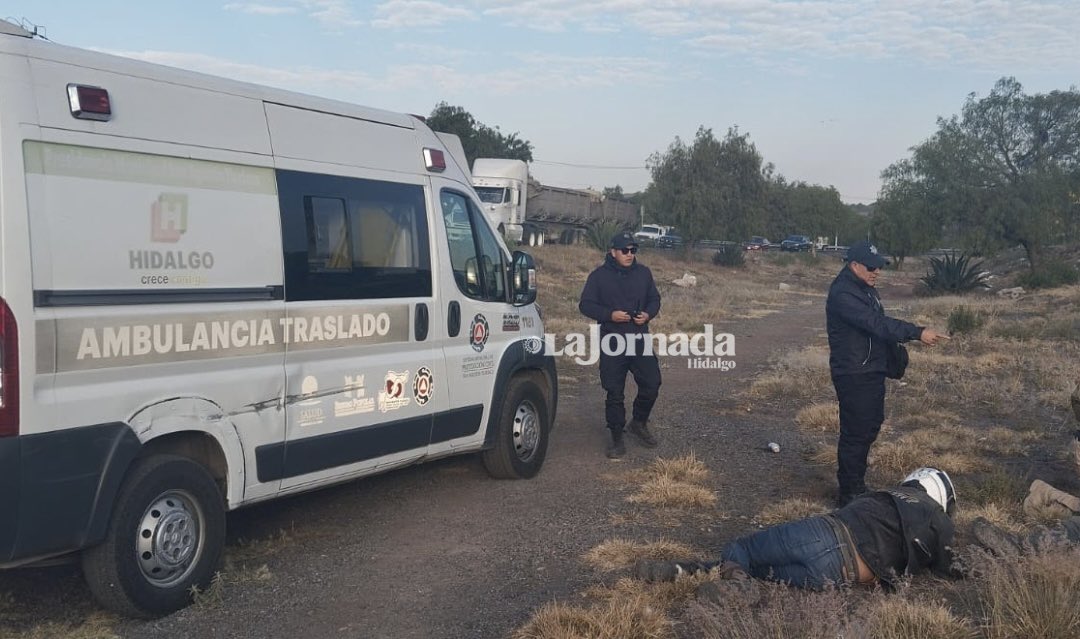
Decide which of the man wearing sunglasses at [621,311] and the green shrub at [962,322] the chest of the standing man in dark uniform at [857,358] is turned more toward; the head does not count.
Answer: the green shrub

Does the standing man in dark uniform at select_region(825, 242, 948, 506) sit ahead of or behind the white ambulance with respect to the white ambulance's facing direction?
ahead

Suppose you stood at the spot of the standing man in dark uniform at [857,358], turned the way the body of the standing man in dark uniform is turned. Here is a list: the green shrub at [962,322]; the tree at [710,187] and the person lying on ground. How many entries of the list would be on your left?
2

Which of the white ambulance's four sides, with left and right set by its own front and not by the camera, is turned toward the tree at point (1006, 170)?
front

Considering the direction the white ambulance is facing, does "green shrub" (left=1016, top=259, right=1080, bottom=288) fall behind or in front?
in front

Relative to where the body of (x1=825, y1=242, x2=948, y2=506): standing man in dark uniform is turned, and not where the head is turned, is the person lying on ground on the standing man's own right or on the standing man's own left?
on the standing man's own right

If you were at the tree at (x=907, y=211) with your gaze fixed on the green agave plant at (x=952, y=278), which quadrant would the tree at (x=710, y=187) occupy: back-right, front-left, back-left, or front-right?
back-right

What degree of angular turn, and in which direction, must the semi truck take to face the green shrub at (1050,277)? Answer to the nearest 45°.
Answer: approximately 90° to its left

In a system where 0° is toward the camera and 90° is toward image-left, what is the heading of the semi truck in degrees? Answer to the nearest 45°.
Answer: approximately 45°

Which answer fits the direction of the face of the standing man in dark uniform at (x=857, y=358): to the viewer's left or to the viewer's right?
to the viewer's right

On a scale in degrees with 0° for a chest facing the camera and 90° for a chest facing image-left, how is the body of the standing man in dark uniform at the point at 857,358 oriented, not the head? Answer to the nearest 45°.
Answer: approximately 270°

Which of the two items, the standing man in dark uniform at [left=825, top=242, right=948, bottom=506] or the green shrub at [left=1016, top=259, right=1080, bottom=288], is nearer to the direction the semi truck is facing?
the standing man in dark uniform

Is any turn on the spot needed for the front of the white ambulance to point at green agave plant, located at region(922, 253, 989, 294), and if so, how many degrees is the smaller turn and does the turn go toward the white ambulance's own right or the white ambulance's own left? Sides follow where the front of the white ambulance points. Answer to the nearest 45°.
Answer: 0° — it already faces it

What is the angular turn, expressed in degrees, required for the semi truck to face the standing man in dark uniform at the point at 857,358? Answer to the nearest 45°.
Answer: approximately 45° to its left

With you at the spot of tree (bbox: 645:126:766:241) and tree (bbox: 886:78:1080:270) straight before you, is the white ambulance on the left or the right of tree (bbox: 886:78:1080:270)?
right

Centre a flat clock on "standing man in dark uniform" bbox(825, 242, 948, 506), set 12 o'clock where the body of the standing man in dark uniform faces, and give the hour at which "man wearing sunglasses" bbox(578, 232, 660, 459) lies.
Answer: The man wearing sunglasses is roughly at 7 o'clock from the standing man in dark uniform.
